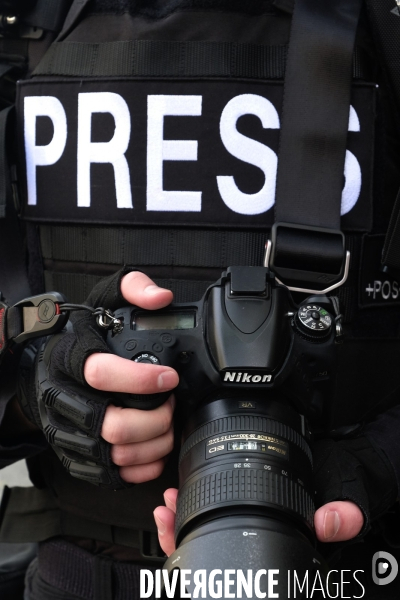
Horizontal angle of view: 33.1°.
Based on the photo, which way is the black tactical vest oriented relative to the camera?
toward the camera
